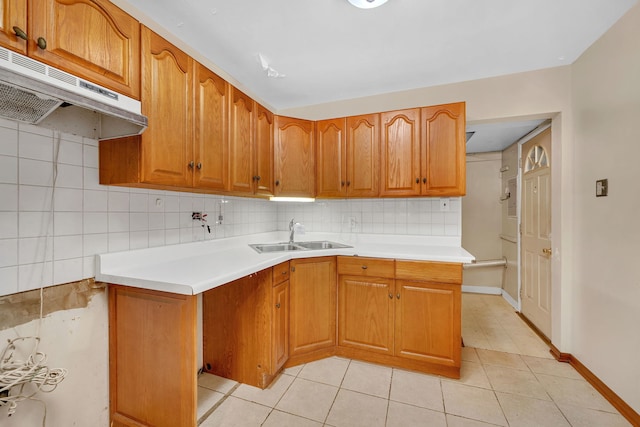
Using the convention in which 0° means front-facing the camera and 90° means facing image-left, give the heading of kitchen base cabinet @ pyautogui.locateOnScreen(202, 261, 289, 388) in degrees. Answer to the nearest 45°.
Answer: approximately 315°

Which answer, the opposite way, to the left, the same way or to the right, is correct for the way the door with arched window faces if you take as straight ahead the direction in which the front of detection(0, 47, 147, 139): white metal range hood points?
the opposite way

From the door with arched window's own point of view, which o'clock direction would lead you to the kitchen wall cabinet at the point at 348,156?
The kitchen wall cabinet is roughly at 12 o'clock from the door with arched window.

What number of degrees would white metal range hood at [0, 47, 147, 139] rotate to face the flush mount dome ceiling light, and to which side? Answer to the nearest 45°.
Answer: approximately 45° to its left

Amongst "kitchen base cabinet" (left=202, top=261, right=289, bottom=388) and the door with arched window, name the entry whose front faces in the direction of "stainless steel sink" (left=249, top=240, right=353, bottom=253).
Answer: the door with arched window

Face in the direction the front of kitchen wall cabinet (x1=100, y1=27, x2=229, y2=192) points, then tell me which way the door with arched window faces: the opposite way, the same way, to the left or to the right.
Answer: the opposite way
